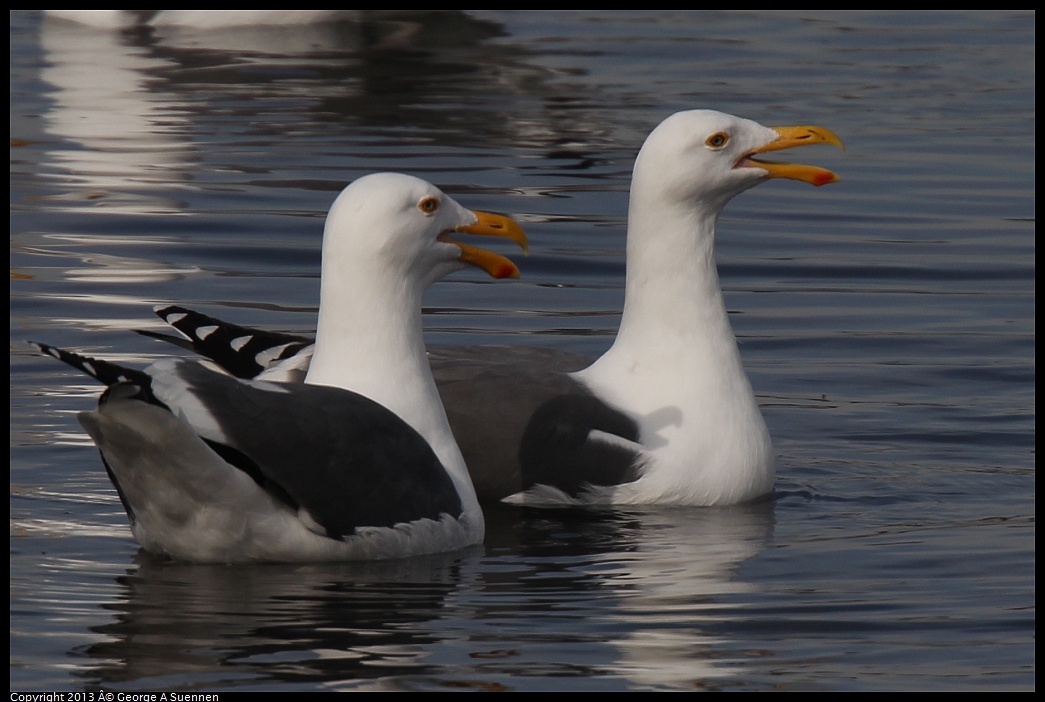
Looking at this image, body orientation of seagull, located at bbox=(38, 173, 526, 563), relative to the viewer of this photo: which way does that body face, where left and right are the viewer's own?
facing to the right of the viewer

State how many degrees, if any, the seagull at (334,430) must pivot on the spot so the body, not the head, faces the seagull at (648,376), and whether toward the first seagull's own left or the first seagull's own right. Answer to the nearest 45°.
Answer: approximately 45° to the first seagull's own left

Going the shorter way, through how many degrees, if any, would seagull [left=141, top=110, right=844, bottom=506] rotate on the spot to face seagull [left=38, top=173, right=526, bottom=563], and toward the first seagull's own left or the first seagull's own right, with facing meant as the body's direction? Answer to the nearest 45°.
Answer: approximately 135° to the first seagull's own right

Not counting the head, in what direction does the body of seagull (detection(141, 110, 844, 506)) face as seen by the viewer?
to the viewer's right

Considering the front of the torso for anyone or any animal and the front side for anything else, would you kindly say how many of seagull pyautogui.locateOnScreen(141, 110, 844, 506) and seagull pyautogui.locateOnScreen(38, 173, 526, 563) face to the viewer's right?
2
